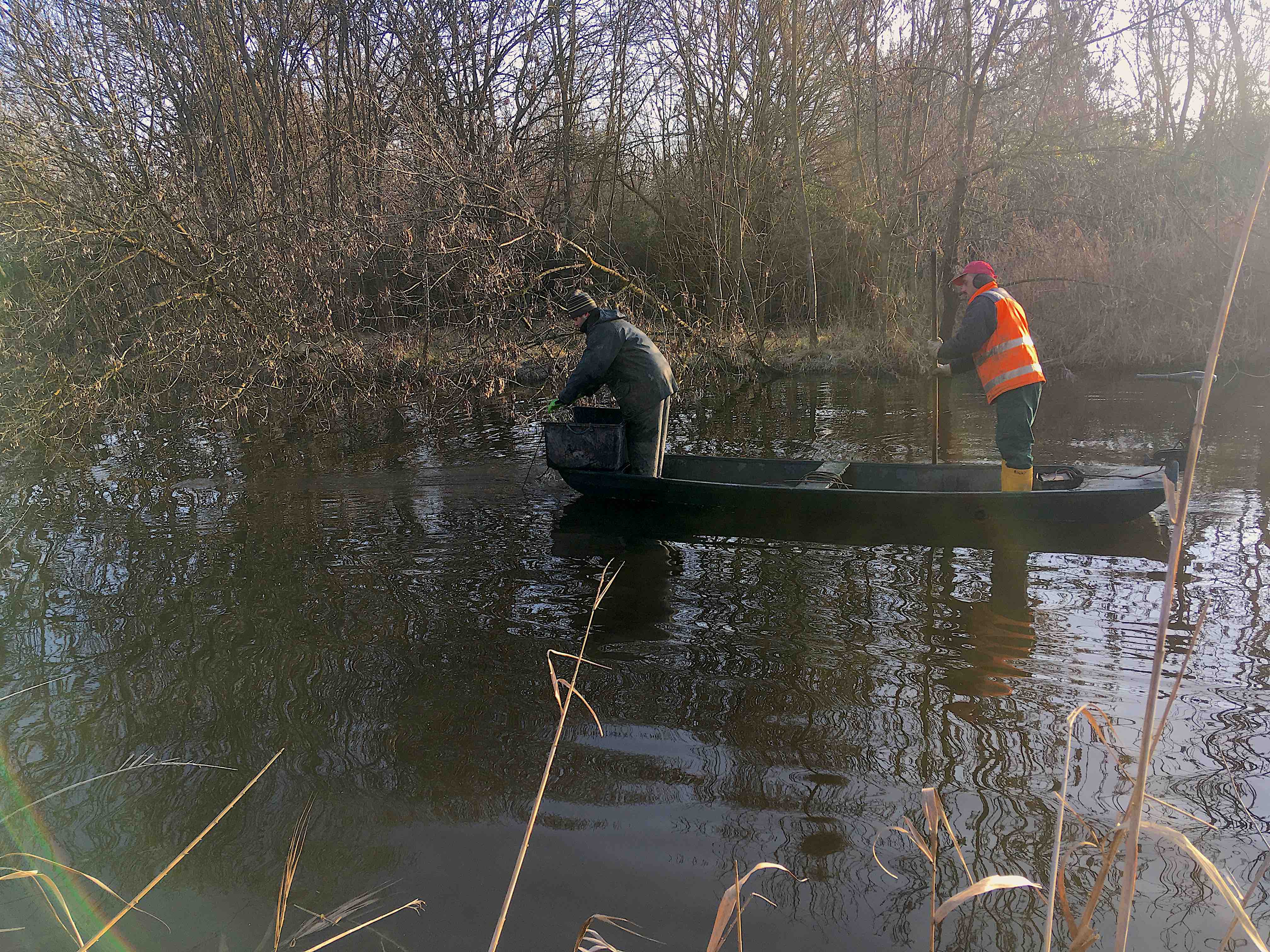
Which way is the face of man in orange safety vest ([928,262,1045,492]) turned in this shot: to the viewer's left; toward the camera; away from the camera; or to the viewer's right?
to the viewer's left

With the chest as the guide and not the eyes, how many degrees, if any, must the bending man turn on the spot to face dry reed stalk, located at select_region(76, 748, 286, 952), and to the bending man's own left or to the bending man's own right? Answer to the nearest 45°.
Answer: approximately 90° to the bending man's own left

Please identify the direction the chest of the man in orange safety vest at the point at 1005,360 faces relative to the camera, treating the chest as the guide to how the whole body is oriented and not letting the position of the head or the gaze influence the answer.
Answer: to the viewer's left

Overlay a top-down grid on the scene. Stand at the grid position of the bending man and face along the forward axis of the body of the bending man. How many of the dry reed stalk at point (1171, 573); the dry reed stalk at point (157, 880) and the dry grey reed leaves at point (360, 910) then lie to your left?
3

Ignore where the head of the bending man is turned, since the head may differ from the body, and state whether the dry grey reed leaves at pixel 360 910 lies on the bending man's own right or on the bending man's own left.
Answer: on the bending man's own left

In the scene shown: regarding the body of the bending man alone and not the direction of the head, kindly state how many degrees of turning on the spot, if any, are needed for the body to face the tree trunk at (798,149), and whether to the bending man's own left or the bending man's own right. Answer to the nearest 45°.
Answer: approximately 90° to the bending man's own right

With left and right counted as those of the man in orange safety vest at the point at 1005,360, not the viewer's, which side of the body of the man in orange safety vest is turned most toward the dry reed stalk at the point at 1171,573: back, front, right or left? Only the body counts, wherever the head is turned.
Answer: left

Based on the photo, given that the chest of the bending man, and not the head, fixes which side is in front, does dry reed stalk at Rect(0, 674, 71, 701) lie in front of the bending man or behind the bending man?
in front

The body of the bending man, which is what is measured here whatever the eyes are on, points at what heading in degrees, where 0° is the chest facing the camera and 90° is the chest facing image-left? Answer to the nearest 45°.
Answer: approximately 90°

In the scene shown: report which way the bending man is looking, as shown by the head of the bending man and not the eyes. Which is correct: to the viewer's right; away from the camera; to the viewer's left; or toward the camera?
to the viewer's left
